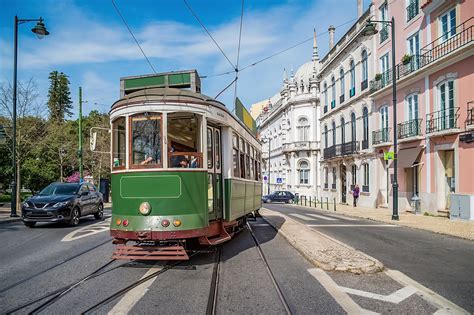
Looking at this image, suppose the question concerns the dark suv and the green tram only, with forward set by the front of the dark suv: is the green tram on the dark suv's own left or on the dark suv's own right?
on the dark suv's own left

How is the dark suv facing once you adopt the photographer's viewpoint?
facing the viewer and to the left of the viewer

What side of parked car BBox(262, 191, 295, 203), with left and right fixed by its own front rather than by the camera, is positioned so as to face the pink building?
left

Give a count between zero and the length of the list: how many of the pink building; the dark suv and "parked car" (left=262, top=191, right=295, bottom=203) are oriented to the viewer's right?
0

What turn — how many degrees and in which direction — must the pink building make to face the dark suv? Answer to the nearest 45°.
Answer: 0° — it already faces it

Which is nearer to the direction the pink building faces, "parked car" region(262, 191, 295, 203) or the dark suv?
the dark suv

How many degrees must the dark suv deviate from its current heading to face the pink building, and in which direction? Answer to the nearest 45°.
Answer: approximately 135° to its left

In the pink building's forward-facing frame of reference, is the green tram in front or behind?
in front

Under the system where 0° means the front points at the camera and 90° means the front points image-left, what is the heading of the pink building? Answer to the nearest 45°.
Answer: approximately 45°

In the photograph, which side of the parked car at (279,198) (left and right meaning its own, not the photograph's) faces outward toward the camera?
left

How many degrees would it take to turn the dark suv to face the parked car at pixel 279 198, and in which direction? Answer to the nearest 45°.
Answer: approximately 180°

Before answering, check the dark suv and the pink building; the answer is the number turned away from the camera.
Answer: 0
